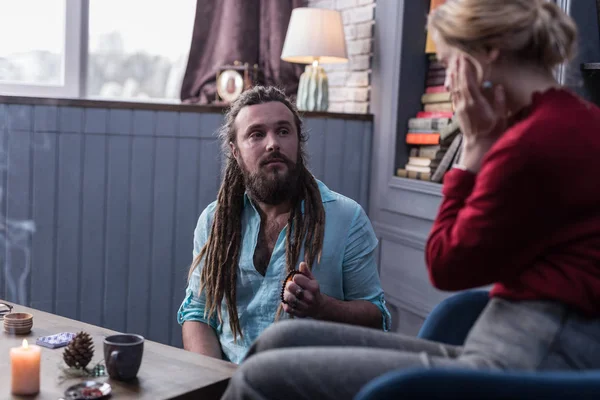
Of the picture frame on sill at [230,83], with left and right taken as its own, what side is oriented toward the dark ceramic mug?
front

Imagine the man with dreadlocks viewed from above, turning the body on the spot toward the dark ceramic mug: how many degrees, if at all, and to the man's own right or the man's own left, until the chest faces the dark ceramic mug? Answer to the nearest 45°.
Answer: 0° — they already face it

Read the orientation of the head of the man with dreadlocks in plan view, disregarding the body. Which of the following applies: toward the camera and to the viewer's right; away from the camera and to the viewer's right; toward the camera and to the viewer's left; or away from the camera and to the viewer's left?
toward the camera and to the viewer's right

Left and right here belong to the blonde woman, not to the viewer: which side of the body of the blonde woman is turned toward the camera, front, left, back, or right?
left

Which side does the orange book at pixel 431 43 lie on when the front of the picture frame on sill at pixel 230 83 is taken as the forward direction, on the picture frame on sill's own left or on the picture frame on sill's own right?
on the picture frame on sill's own left

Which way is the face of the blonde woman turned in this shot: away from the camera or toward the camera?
away from the camera

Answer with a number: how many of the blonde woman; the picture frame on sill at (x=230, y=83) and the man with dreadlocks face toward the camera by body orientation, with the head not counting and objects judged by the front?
2

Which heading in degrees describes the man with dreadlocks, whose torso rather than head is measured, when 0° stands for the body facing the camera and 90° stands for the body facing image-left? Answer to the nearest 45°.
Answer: approximately 0°

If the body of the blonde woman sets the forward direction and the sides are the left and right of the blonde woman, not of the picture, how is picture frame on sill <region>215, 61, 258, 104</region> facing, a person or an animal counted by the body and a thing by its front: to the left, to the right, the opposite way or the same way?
to the left

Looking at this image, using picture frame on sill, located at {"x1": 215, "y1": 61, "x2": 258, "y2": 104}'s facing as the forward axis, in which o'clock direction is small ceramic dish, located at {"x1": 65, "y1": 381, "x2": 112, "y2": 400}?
The small ceramic dish is roughly at 12 o'clock from the picture frame on sill.

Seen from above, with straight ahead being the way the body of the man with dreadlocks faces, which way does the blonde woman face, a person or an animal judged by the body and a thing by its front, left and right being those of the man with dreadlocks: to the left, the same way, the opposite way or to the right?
to the right

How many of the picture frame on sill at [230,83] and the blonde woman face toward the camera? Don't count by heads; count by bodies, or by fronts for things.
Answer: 1
